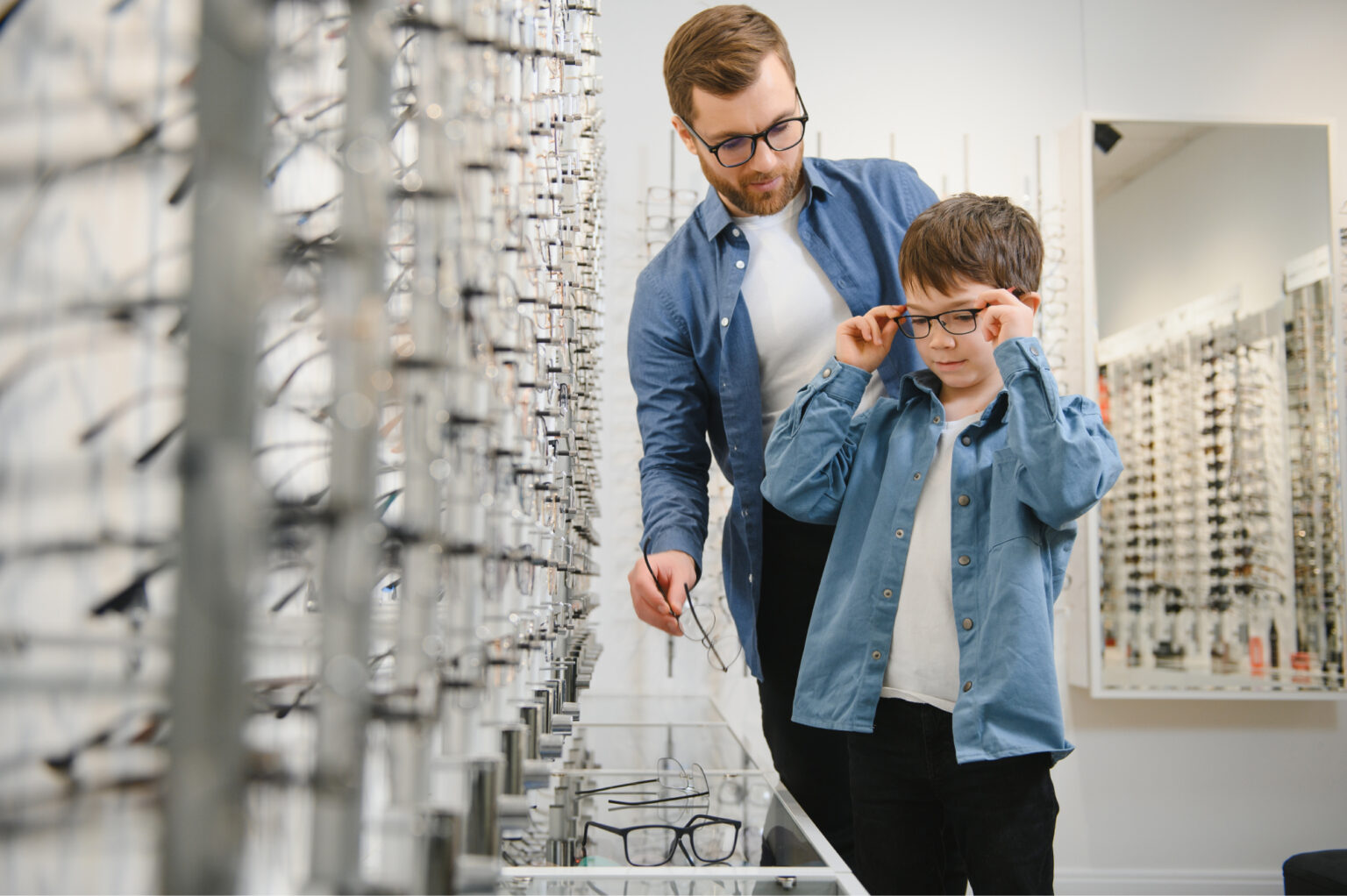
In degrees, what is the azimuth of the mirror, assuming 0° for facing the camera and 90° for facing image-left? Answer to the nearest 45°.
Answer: approximately 0°

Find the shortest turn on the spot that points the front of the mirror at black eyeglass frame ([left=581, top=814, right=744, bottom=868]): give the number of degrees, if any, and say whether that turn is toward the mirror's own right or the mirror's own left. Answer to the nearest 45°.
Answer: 0° — it already faces it

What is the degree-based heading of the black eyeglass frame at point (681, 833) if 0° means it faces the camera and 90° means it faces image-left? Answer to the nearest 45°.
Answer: approximately 315°

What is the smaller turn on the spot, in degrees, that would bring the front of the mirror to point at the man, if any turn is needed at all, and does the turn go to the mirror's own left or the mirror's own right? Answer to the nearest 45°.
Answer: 0° — it already faces them

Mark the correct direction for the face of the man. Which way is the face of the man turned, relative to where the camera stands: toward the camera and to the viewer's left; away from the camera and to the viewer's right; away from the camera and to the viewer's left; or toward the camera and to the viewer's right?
toward the camera and to the viewer's right
